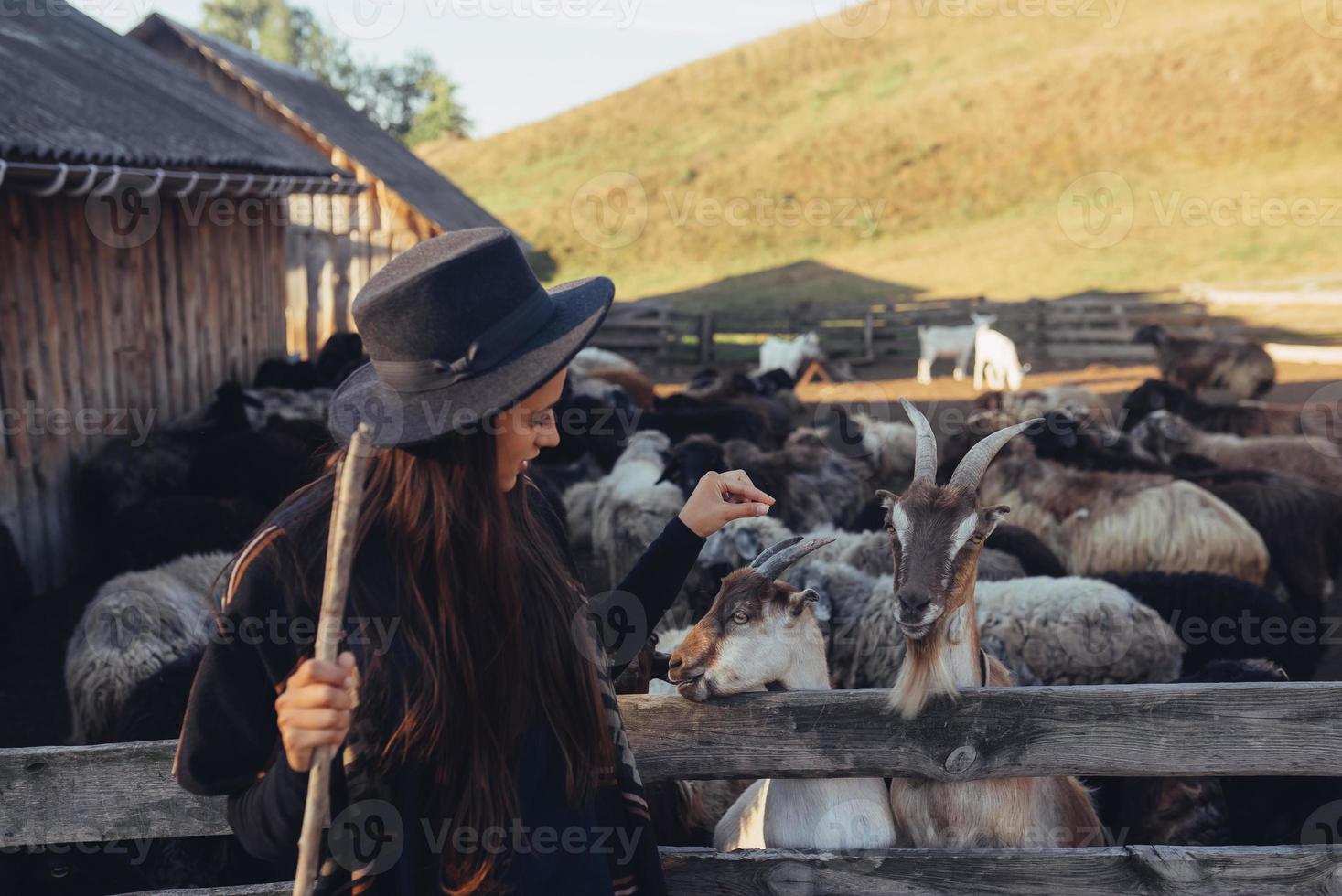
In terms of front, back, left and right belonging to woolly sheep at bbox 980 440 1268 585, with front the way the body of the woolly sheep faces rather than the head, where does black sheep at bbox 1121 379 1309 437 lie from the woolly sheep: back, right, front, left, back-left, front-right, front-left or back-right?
right

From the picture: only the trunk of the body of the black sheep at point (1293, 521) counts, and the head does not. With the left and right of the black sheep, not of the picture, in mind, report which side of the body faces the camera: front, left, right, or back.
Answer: left

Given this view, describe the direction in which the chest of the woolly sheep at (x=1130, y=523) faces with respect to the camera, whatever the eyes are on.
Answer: to the viewer's left

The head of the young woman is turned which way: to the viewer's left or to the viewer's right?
to the viewer's right

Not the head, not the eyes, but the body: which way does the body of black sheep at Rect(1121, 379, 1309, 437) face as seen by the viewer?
to the viewer's left

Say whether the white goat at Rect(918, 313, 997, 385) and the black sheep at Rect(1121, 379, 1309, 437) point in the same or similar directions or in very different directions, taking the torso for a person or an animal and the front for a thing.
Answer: very different directions

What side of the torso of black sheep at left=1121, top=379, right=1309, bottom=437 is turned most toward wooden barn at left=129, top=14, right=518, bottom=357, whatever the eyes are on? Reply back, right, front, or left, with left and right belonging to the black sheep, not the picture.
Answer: front

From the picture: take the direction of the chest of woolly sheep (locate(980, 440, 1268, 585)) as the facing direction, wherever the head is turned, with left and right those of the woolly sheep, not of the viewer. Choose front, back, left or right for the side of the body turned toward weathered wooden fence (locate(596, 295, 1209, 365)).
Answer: right

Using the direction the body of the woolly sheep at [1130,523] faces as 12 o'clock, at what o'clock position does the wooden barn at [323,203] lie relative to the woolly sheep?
The wooden barn is roughly at 1 o'clock from the woolly sheep.

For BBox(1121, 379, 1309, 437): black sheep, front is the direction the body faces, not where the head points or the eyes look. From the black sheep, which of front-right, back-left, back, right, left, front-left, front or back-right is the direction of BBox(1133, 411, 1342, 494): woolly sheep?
left

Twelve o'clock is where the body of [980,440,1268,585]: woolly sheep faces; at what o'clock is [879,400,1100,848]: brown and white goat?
The brown and white goat is roughly at 9 o'clock from the woolly sheep.

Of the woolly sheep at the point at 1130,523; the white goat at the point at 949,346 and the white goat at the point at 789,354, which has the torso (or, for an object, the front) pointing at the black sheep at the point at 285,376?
the woolly sheep

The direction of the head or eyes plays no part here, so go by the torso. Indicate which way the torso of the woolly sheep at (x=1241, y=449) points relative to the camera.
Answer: to the viewer's left

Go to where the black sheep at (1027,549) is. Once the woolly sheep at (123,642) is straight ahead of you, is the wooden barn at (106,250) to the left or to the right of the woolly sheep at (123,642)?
right

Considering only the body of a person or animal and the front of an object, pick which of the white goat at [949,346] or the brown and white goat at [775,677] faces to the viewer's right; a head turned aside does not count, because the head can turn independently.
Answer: the white goat

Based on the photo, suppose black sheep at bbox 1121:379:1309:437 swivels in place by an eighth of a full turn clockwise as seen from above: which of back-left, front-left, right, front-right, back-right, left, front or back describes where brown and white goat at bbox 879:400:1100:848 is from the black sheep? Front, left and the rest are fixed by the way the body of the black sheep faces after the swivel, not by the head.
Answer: back-left
